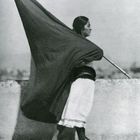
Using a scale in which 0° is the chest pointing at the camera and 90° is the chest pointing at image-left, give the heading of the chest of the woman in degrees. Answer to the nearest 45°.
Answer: approximately 270°
